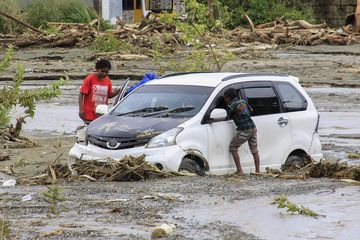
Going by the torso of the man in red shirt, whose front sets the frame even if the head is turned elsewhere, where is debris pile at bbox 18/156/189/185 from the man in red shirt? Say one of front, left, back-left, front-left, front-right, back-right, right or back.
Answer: front-right

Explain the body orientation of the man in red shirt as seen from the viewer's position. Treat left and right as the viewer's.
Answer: facing the viewer and to the right of the viewer

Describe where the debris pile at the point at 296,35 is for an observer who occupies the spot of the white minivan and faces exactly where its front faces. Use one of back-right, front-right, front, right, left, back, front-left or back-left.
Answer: back-right

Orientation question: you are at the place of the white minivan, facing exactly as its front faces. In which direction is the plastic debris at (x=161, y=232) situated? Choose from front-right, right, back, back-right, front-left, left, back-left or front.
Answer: front-left

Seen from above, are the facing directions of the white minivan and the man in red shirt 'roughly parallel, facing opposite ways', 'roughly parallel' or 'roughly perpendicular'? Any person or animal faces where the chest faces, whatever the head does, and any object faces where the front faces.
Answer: roughly perpendicular

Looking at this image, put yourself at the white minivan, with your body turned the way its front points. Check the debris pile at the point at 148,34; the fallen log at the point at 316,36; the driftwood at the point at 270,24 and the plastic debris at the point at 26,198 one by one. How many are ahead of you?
1

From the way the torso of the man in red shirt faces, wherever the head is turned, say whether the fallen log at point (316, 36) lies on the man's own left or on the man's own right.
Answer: on the man's own left

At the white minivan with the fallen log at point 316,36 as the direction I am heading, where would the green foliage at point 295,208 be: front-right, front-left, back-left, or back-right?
back-right

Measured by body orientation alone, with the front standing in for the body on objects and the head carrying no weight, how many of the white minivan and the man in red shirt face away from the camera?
0

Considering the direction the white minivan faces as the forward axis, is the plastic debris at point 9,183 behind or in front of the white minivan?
in front

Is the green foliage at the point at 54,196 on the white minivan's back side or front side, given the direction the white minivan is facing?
on the front side
